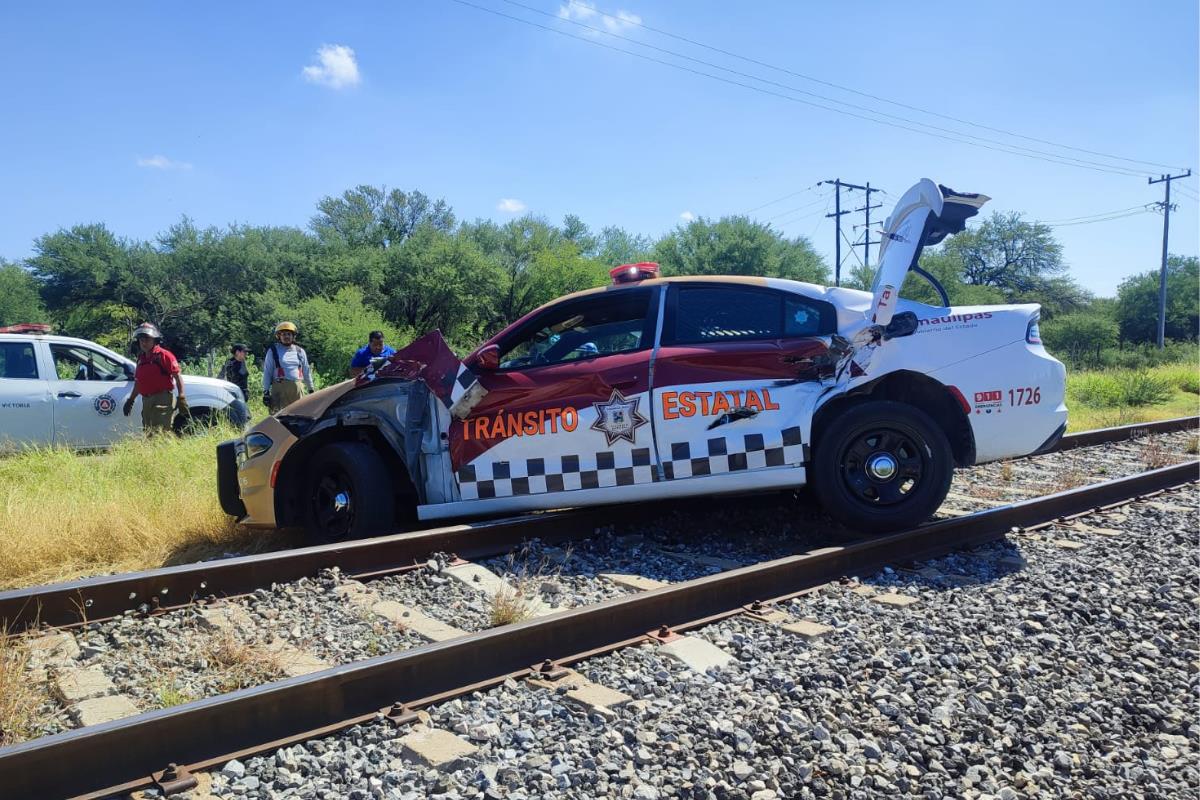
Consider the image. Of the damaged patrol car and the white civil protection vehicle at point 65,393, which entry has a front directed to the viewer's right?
the white civil protection vehicle

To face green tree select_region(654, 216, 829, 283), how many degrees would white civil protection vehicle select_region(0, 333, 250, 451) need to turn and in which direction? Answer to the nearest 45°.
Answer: approximately 45° to its left

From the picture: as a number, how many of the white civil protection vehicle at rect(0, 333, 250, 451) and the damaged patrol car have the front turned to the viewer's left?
1

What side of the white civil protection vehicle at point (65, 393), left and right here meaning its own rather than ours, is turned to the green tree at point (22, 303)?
left

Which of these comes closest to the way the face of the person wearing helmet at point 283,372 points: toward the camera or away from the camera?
toward the camera

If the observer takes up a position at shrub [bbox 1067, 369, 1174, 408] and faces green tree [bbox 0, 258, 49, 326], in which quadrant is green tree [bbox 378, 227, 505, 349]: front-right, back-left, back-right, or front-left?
front-right

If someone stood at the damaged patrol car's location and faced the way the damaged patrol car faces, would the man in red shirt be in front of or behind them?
in front

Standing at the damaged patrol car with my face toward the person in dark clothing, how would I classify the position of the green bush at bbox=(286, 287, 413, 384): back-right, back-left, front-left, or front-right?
front-right

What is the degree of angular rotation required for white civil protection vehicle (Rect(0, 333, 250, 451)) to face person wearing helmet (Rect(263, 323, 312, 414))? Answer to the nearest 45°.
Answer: approximately 45° to its right

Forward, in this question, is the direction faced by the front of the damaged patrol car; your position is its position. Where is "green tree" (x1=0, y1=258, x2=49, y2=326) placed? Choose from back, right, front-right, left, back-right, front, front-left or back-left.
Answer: front-right

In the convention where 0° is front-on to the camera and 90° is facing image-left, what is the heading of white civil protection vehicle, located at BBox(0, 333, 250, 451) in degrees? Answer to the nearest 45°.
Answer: approximately 270°

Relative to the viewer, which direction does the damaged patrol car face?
to the viewer's left

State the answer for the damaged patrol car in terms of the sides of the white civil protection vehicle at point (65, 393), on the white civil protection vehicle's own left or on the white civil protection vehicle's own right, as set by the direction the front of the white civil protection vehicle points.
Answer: on the white civil protection vehicle's own right

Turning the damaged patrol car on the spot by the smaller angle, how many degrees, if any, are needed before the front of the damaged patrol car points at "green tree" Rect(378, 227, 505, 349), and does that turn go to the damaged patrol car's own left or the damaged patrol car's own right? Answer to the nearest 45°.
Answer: approximately 90° to the damaged patrol car's own right

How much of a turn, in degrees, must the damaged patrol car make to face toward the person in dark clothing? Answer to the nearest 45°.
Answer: approximately 45° to its right
